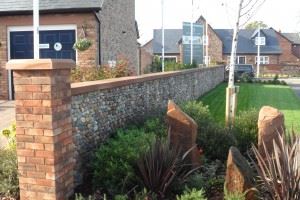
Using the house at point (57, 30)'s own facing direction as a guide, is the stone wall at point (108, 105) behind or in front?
in front

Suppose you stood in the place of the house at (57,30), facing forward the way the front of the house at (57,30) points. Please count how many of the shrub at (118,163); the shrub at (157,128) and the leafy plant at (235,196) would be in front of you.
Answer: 3

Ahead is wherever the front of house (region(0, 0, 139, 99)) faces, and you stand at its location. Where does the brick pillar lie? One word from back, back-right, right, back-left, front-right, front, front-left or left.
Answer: front

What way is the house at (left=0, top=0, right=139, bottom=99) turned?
toward the camera

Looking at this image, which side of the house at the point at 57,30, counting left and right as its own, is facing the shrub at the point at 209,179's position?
front

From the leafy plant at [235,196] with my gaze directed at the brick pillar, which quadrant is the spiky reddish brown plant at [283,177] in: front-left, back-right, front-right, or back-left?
back-right

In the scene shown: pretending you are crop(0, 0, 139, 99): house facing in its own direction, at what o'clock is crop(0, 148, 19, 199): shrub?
The shrub is roughly at 12 o'clock from the house.

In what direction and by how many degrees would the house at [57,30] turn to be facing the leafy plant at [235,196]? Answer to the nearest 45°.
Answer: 0° — it already faces it

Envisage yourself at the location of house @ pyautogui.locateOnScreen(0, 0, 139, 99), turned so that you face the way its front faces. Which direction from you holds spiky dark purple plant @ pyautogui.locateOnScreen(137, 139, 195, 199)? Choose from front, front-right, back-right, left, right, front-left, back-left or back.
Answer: front

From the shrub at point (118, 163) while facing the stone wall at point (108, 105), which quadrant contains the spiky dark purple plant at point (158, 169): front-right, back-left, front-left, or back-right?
back-right

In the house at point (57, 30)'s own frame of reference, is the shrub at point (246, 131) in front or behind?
in front

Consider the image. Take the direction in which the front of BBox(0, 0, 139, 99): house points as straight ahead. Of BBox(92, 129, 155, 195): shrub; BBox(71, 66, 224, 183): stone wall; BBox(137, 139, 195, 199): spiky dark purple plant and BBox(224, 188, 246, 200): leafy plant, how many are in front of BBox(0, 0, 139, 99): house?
4

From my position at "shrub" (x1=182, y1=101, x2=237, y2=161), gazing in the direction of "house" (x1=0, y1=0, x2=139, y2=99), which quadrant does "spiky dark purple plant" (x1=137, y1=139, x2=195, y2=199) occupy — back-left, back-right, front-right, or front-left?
back-left
